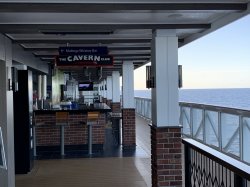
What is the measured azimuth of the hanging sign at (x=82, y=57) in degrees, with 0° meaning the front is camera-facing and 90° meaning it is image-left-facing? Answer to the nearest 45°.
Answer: approximately 0°

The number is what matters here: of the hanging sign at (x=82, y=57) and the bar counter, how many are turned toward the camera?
2

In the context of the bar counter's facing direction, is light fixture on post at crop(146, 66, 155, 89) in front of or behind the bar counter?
in front

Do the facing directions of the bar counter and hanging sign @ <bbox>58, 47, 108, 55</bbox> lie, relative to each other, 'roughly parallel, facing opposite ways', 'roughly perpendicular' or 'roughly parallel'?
roughly parallel

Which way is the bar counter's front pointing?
toward the camera

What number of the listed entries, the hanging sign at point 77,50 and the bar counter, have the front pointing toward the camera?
2

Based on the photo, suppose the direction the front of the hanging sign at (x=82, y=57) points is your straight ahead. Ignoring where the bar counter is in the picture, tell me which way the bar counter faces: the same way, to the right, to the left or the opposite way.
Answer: the same way

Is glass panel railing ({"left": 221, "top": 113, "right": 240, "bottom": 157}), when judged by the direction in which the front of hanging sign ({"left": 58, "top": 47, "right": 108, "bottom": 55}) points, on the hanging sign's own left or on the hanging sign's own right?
on the hanging sign's own left

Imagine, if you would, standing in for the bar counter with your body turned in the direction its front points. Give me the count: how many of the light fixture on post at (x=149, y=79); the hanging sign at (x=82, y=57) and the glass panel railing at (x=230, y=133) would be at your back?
0

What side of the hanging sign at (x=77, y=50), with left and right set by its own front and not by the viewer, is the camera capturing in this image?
front

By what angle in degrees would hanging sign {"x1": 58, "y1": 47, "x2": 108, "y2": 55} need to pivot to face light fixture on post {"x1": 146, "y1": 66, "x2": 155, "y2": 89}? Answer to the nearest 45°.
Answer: approximately 45° to its left
